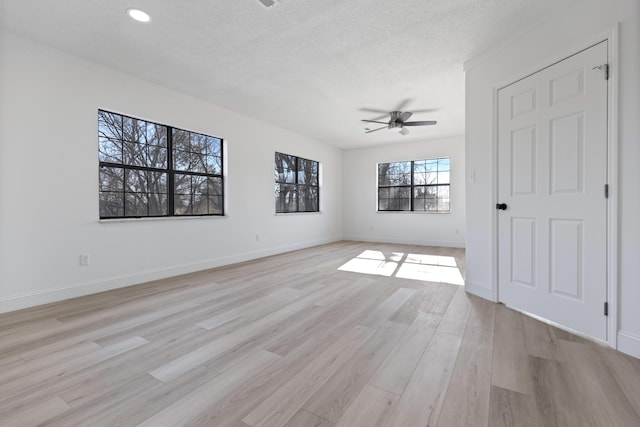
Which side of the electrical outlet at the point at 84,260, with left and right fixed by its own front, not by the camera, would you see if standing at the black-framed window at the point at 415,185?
left

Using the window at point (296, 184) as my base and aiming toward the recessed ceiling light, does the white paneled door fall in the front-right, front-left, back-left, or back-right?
front-left

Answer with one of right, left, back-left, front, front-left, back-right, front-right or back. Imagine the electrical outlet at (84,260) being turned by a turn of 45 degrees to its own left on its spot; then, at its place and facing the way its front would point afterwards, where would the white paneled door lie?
front

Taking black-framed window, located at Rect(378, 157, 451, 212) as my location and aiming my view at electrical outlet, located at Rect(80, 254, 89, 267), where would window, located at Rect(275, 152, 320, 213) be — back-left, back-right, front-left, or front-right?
front-right

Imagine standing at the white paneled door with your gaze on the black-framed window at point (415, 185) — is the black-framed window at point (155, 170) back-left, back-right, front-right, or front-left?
front-left
